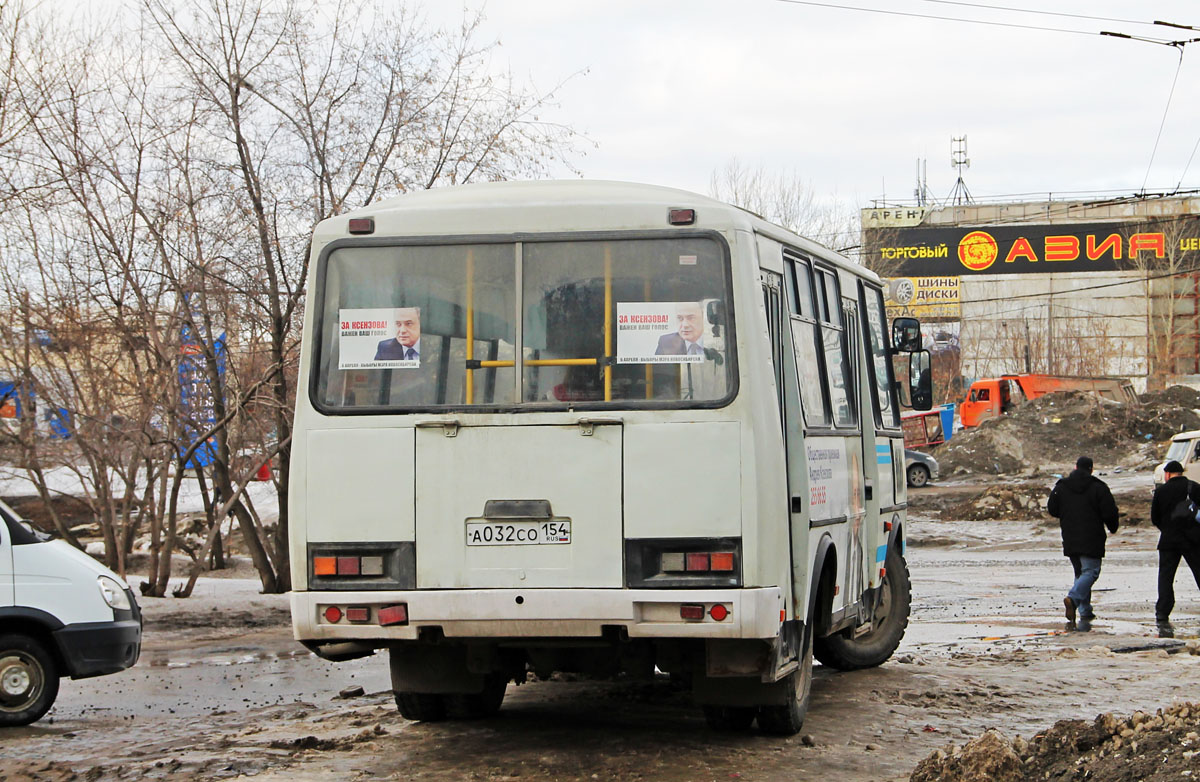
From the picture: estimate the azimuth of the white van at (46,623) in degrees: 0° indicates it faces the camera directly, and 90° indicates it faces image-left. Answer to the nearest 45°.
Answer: approximately 270°

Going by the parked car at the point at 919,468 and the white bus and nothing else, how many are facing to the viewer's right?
1

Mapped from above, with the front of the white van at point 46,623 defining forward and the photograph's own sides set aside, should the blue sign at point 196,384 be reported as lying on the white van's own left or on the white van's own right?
on the white van's own left

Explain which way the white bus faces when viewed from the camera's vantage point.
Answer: facing away from the viewer

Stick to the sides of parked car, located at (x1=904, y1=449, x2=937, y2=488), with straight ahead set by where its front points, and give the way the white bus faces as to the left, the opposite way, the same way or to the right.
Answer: to the left

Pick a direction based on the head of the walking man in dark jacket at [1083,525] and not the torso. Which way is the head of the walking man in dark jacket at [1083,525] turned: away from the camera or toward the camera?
away from the camera

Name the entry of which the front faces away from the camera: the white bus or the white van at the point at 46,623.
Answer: the white bus

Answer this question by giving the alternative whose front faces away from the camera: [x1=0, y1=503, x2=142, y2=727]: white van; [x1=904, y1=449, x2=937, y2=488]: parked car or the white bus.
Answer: the white bus

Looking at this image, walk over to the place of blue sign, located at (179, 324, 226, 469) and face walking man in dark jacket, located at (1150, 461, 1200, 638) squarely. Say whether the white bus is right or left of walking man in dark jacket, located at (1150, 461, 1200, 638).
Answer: right

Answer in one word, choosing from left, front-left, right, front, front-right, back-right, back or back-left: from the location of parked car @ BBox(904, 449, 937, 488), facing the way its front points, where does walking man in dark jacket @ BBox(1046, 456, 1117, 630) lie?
right

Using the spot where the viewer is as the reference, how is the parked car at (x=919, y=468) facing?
facing to the right of the viewer

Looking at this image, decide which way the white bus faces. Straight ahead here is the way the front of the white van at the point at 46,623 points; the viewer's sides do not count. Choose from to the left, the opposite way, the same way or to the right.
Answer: to the left
